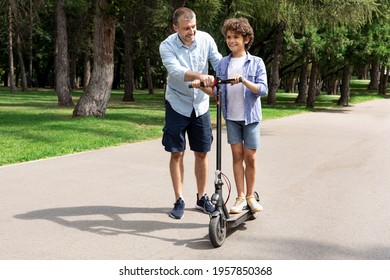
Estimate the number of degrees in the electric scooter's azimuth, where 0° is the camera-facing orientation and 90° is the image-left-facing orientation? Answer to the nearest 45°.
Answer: approximately 45°

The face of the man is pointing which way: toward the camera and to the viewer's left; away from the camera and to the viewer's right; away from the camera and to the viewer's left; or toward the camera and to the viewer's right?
toward the camera and to the viewer's right
